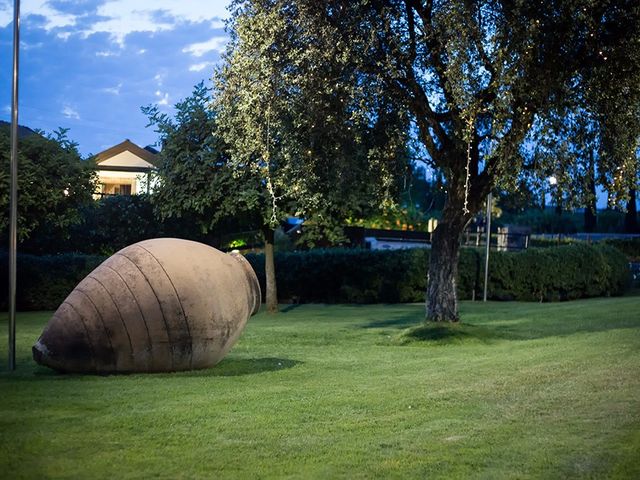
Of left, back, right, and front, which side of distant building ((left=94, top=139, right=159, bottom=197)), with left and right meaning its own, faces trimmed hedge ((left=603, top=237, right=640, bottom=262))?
left

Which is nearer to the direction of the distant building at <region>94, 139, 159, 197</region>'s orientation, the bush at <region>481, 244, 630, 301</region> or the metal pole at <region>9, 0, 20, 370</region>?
the metal pole

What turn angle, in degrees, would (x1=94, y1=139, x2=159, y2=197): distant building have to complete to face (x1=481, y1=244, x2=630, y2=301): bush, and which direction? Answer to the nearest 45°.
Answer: approximately 45° to its left

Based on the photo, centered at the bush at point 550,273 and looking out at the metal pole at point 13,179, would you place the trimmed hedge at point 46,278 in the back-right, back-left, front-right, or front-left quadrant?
front-right

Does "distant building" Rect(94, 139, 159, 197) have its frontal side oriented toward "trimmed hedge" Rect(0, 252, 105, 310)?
yes

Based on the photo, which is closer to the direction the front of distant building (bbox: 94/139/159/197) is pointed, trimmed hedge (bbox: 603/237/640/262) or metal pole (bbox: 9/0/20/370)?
the metal pole

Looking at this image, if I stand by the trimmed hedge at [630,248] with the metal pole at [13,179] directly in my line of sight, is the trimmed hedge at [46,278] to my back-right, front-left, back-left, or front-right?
front-right

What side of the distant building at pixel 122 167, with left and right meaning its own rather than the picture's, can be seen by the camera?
front

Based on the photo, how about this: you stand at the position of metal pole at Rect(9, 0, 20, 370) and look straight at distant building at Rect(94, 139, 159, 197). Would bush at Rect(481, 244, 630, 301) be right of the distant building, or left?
right

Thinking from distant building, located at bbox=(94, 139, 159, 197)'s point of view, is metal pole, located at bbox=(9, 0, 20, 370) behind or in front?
in front
